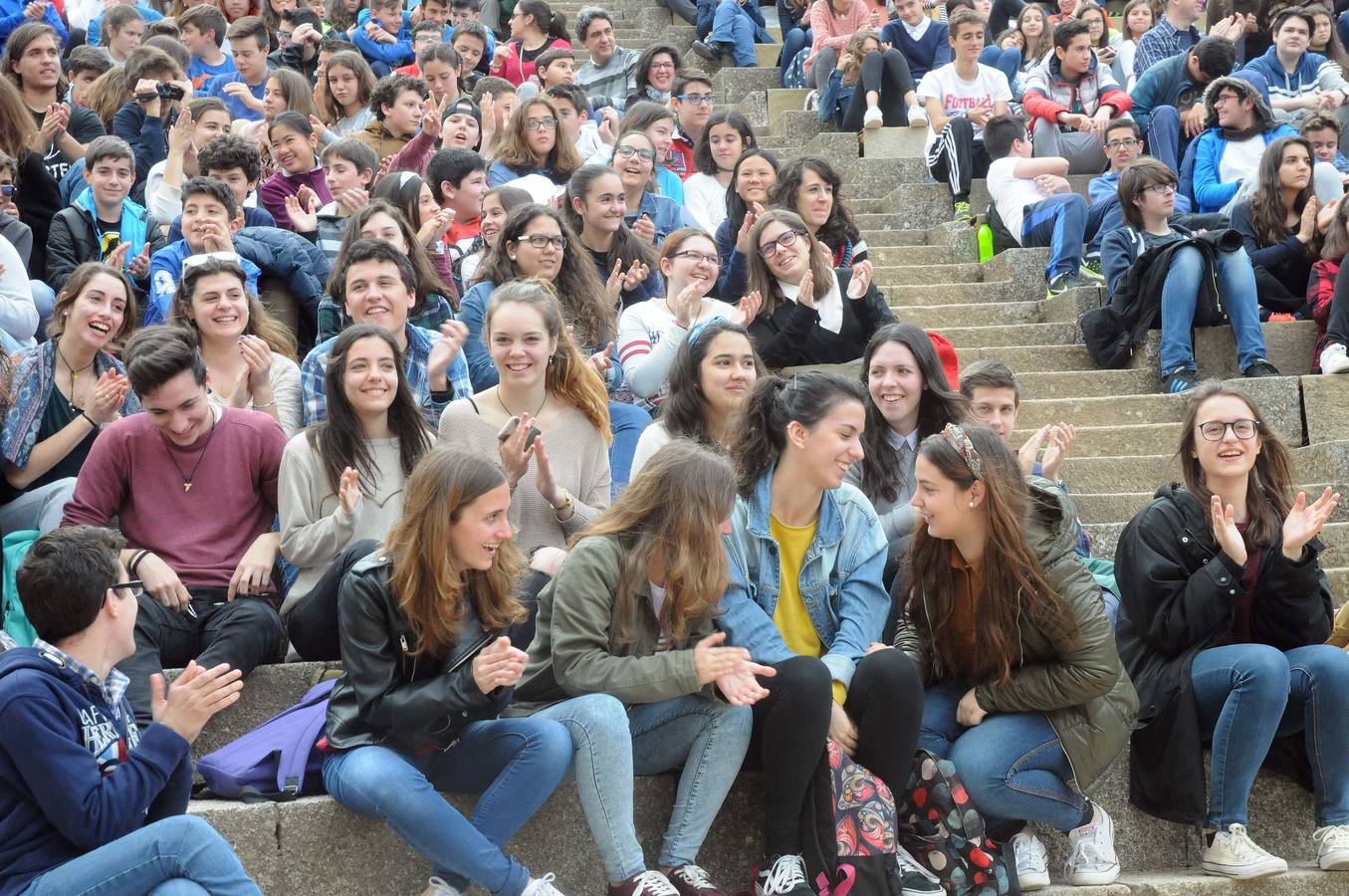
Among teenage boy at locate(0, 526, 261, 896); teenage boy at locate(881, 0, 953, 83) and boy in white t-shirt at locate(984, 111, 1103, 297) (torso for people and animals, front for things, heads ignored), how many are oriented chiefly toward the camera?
1

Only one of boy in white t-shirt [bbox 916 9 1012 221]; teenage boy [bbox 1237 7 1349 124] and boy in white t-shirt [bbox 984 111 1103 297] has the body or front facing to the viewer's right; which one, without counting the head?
boy in white t-shirt [bbox 984 111 1103 297]

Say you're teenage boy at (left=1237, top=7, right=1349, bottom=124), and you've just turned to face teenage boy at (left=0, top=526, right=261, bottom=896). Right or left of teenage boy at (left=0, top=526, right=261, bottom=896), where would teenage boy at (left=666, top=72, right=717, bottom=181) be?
right

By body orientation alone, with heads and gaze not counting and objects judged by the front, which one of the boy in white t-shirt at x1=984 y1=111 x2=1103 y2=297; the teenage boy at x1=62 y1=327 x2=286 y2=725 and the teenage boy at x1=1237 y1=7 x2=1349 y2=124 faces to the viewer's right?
the boy in white t-shirt

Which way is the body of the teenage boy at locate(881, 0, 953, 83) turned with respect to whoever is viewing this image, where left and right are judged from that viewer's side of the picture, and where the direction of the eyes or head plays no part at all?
facing the viewer

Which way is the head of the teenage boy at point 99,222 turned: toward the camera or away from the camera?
toward the camera

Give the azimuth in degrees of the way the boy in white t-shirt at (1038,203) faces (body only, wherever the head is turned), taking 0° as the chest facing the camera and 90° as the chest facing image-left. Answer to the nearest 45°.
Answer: approximately 270°

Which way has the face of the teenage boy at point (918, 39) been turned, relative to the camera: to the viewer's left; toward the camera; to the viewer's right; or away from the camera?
toward the camera

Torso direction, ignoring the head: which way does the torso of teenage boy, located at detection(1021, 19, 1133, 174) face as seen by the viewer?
toward the camera

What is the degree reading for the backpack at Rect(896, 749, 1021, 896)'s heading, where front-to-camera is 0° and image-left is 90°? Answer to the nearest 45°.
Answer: approximately 315°

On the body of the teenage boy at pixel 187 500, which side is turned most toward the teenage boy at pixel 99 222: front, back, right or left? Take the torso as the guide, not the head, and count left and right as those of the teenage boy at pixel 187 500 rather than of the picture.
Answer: back

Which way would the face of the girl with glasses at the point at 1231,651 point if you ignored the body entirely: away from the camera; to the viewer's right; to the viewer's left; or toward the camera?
toward the camera

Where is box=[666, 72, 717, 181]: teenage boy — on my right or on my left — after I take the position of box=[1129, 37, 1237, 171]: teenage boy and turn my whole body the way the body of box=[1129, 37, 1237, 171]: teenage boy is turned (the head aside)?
on my right

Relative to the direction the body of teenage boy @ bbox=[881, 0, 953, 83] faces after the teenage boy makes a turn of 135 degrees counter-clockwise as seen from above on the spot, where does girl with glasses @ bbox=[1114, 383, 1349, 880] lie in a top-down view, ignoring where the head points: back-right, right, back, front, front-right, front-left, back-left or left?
back-right

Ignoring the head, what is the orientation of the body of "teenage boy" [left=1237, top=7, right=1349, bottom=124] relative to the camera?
toward the camera

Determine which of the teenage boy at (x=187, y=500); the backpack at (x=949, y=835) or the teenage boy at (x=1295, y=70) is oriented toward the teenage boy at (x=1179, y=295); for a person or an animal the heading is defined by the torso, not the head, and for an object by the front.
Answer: the teenage boy at (x=1295, y=70)
